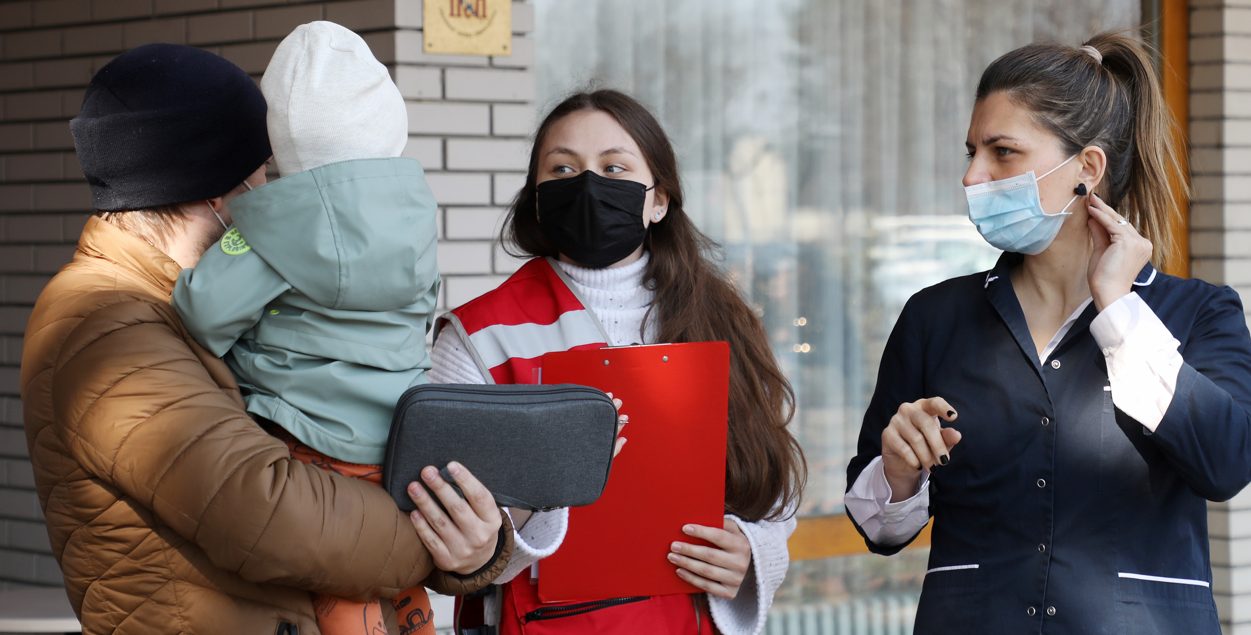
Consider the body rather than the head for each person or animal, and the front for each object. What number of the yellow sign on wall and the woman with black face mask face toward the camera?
2

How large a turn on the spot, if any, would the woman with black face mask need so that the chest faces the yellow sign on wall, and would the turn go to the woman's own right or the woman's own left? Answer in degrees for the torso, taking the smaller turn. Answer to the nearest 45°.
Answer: approximately 180°

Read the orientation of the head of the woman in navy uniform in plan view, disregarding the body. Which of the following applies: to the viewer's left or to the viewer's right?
to the viewer's left

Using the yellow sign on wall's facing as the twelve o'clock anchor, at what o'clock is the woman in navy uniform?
The woman in navy uniform is roughly at 11 o'clock from the yellow sign on wall.

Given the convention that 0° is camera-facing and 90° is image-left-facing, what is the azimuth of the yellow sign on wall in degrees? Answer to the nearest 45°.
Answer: approximately 0°

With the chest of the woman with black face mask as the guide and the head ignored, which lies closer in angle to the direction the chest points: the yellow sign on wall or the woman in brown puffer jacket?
the woman in brown puffer jacket

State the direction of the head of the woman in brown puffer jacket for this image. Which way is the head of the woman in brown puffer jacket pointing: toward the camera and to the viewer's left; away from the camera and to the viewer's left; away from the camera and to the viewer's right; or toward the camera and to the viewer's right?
away from the camera and to the viewer's right
